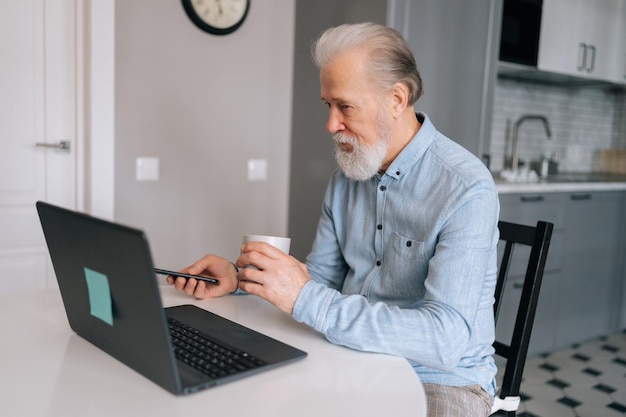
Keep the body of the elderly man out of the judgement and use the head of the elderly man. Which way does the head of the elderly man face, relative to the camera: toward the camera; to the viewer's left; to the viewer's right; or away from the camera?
to the viewer's left

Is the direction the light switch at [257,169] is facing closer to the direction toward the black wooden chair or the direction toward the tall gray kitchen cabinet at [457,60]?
the black wooden chair

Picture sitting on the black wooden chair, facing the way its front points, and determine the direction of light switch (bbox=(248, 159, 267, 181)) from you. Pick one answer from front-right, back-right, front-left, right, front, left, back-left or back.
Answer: right

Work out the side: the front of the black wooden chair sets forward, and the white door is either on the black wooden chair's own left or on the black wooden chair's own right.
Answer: on the black wooden chair's own right

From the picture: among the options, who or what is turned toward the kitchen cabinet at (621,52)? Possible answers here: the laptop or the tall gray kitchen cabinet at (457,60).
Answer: the laptop

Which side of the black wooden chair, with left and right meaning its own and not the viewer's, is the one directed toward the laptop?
front

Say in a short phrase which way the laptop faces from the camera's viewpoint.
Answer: facing away from the viewer and to the right of the viewer

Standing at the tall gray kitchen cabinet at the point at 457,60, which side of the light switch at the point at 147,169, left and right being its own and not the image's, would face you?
left

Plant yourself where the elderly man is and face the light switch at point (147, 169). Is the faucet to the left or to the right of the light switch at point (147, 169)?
right

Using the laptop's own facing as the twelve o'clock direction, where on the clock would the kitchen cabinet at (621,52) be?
The kitchen cabinet is roughly at 12 o'clock from the laptop.

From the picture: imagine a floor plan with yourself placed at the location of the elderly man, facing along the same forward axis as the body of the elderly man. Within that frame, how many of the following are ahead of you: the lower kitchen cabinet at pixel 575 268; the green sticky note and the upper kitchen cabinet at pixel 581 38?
1

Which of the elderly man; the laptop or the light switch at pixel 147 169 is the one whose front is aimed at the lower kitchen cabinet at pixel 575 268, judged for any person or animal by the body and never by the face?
the laptop
